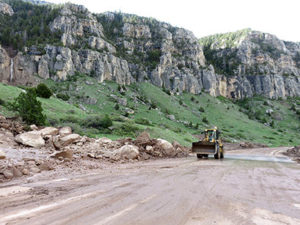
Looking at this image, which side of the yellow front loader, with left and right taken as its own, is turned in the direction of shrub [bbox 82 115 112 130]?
right

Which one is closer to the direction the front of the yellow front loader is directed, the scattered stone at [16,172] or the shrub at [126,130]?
the scattered stone

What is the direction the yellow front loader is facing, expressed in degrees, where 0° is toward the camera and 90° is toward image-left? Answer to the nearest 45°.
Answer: approximately 45°

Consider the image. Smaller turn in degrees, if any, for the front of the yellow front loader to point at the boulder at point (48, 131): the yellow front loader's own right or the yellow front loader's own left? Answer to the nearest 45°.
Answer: approximately 45° to the yellow front loader's own right

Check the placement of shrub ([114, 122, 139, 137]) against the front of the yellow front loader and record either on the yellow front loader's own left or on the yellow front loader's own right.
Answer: on the yellow front loader's own right

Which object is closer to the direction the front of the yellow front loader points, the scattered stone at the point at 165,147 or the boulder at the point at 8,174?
the boulder
